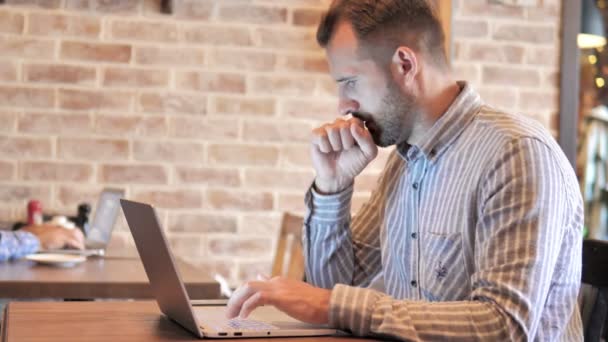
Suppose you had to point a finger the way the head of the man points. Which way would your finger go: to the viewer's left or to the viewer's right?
to the viewer's left

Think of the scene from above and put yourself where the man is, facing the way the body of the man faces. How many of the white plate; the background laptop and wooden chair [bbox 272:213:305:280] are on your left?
0

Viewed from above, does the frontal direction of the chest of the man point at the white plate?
no

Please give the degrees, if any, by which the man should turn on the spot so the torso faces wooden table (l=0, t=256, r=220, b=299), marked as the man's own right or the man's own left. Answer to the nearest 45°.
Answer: approximately 90° to the man's own right

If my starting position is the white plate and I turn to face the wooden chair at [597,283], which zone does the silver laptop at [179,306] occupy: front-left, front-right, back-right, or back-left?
front-right

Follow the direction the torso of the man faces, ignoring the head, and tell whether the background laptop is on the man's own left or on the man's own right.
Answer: on the man's own right

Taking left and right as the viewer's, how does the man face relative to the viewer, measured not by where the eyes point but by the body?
facing the viewer and to the left of the viewer
